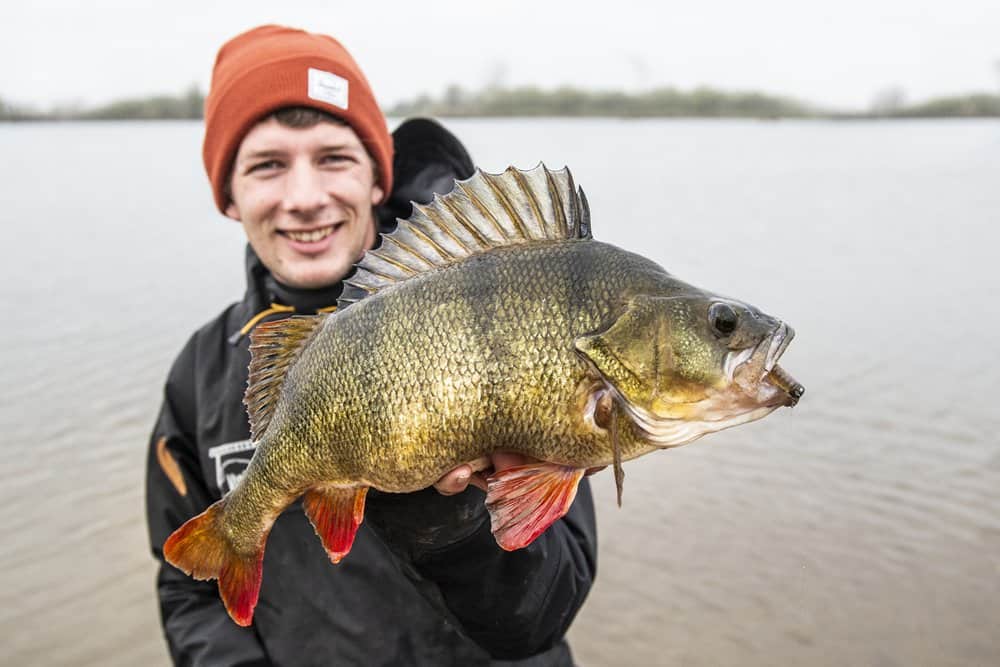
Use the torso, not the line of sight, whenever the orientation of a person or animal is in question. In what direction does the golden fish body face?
to the viewer's right

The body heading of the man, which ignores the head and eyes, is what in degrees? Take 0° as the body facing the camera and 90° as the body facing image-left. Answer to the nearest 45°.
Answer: approximately 0°
